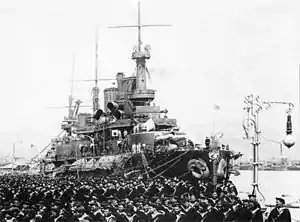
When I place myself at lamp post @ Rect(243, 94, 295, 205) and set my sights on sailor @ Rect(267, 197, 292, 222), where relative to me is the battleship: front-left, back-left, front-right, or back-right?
back-right

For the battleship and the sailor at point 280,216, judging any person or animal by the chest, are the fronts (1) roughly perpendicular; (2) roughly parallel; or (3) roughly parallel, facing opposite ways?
roughly perpendicular

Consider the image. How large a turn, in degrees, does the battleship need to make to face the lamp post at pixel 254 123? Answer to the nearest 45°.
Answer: approximately 45° to its right

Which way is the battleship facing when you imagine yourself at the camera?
facing the viewer and to the right of the viewer
